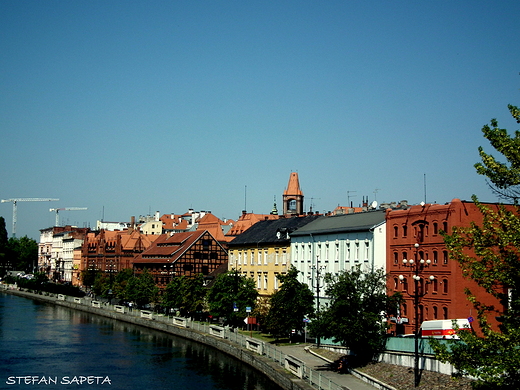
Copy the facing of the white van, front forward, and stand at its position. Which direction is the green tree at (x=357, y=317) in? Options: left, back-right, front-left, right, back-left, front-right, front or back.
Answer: back

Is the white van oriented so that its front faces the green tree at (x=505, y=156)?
no

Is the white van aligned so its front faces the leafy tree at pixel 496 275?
no

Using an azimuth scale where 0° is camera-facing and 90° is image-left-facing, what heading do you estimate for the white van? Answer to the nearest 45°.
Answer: approximately 270°
